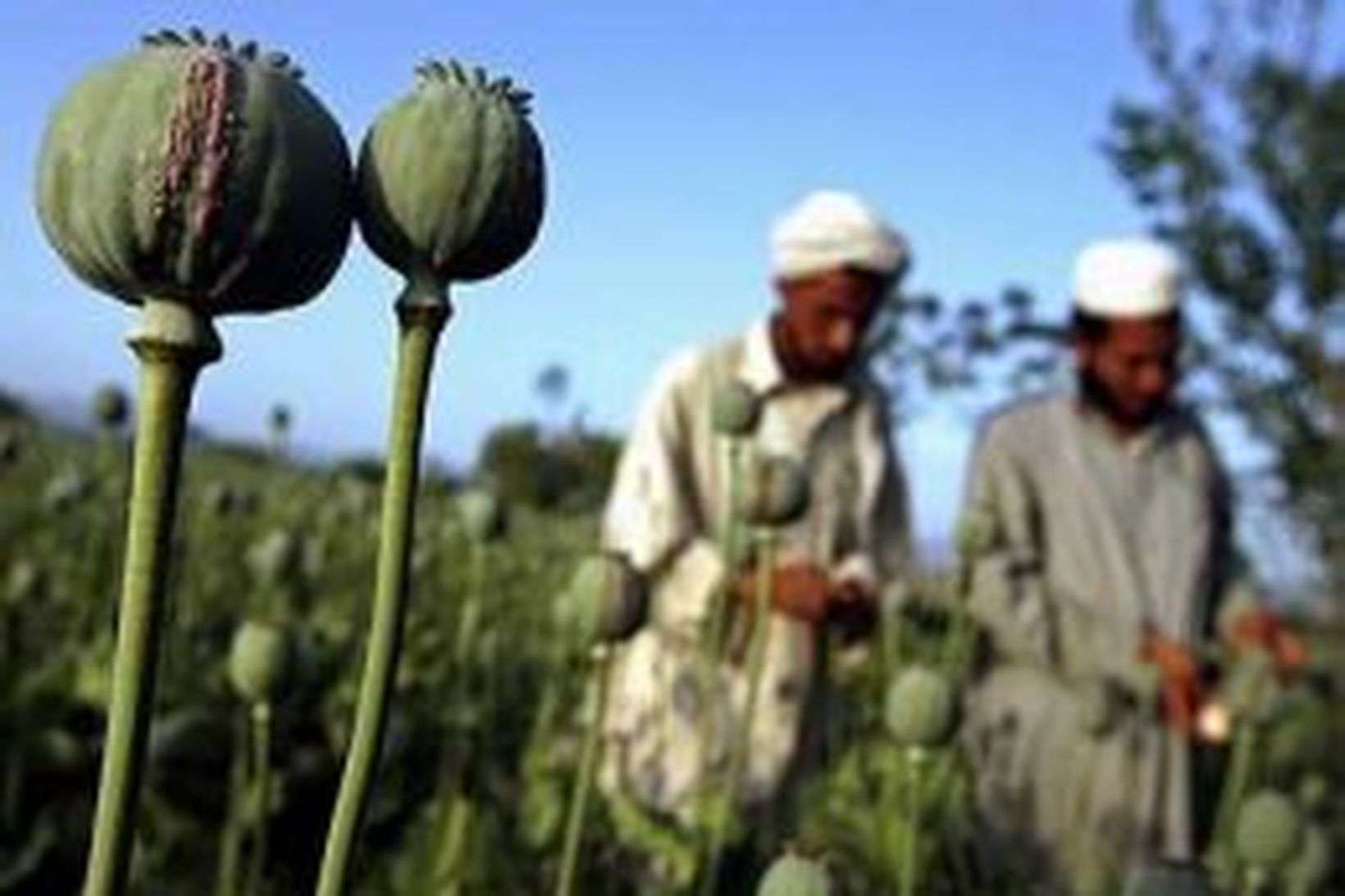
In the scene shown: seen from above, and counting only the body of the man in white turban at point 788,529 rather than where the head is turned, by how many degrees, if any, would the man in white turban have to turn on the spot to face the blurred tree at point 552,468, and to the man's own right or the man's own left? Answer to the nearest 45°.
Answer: approximately 135° to the man's own left

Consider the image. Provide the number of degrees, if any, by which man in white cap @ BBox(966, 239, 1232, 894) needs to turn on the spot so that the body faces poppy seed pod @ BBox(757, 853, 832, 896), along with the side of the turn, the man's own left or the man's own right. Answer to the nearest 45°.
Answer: approximately 45° to the man's own right

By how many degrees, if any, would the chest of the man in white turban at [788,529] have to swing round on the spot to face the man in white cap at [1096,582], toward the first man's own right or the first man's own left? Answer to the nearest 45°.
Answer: approximately 90° to the first man's own left

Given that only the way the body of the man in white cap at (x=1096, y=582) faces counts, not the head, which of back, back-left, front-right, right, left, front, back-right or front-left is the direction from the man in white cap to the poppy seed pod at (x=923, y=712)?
front-right

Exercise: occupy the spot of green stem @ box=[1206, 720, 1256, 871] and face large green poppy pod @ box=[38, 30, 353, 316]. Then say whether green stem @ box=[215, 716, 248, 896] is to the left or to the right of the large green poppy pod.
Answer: right

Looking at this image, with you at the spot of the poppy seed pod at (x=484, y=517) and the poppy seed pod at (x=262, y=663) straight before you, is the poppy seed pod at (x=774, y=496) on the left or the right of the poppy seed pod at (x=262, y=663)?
left

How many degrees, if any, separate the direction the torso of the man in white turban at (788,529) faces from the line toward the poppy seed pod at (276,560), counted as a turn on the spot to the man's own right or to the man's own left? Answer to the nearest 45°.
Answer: approximately 135° to the man's own right

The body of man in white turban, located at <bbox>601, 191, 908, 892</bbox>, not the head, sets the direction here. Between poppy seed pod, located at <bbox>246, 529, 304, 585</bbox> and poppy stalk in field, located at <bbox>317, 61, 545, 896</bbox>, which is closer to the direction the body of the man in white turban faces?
the poppy stalk in field

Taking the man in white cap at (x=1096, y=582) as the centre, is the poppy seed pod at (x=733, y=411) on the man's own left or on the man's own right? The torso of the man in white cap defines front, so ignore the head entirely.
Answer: on the man's own right

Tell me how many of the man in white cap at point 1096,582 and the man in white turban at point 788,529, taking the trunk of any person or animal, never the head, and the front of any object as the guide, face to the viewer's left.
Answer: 0

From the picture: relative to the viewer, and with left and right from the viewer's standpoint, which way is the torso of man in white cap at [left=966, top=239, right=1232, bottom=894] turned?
facing the viewer and to the right of the viewer

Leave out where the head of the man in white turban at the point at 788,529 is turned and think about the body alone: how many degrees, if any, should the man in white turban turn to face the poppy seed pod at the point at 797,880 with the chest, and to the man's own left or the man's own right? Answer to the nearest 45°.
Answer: approximately 45° to the man's own right
